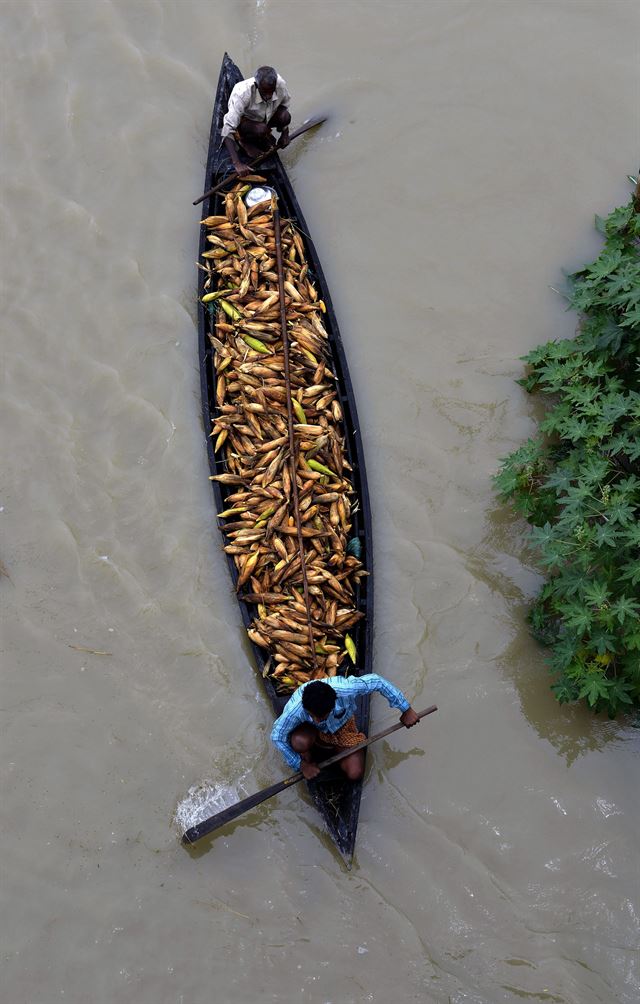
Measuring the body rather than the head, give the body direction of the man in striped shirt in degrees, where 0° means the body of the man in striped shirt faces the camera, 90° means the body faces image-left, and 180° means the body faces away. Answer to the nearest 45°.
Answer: approximately 0°

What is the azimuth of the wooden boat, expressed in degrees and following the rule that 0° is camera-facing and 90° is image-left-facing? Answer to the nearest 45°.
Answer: approximately 0°
